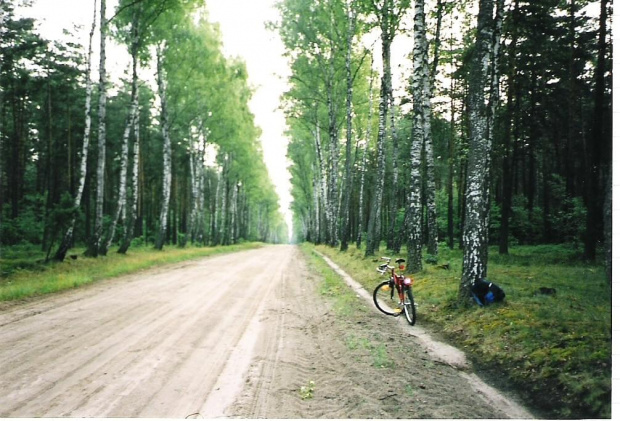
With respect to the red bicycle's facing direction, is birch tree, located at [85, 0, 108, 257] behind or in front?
in front

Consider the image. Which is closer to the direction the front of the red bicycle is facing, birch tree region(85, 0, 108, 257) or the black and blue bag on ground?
the birch tree

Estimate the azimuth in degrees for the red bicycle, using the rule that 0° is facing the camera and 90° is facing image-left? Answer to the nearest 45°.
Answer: approximately 135°

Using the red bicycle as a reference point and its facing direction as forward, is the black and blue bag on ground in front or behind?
behind
